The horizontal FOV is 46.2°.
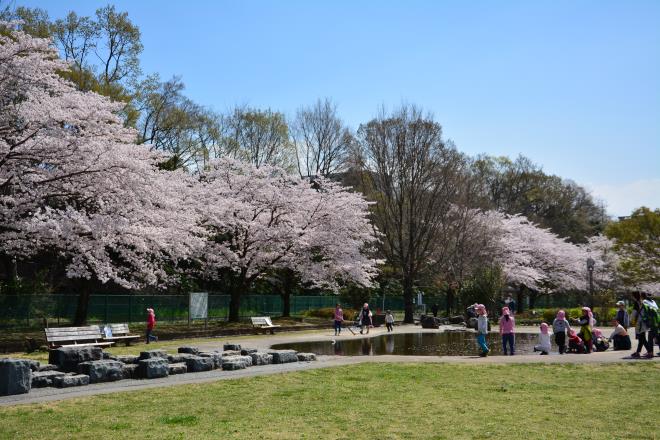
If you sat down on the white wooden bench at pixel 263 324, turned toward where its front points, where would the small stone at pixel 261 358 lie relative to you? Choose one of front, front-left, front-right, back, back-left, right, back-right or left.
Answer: front-right

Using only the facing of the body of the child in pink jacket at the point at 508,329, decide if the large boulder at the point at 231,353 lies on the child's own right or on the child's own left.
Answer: on the child's own left

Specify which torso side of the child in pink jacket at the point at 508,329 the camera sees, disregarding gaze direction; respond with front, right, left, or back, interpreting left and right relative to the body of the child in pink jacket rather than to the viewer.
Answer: back

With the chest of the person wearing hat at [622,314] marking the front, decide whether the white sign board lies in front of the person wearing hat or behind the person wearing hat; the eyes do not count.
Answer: in front

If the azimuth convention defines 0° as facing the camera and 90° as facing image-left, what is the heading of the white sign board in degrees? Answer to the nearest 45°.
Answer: approximately 0°

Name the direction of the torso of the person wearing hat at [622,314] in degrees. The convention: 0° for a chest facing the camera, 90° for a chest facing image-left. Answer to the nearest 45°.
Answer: approximately 90°

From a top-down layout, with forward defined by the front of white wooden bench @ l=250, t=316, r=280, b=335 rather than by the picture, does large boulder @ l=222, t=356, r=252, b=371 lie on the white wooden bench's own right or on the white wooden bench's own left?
on the white wooden bench's own right

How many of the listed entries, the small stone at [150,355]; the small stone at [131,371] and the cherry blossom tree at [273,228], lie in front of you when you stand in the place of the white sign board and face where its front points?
2

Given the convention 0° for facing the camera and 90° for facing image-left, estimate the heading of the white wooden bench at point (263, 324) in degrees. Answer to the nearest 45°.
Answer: approximately 315°

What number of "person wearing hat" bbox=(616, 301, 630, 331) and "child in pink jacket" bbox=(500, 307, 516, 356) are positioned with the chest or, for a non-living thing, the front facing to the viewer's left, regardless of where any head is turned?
1

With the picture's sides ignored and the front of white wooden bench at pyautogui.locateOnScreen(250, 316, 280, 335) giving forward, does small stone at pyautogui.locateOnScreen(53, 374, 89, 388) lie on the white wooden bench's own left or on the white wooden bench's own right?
on the white wooden bench's own right
